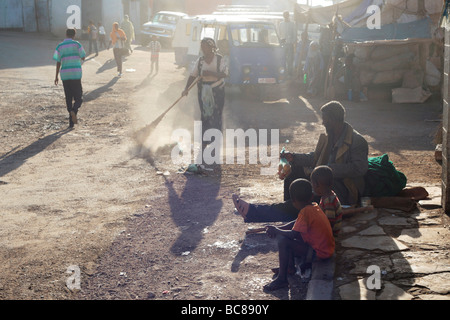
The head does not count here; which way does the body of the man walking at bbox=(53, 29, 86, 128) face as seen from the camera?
away from the camera

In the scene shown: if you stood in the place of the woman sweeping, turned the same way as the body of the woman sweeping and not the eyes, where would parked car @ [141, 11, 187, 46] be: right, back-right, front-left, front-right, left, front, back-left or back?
back-right

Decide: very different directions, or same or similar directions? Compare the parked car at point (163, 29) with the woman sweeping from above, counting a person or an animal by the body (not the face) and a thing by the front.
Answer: same or similar directions

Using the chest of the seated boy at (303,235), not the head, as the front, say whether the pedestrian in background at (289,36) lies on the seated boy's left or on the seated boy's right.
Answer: on the seated boy's right

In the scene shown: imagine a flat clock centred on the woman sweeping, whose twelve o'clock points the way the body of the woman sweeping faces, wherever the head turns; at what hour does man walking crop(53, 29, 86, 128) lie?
The man walking is roughly at 3 o'clock from the woman sweeping.

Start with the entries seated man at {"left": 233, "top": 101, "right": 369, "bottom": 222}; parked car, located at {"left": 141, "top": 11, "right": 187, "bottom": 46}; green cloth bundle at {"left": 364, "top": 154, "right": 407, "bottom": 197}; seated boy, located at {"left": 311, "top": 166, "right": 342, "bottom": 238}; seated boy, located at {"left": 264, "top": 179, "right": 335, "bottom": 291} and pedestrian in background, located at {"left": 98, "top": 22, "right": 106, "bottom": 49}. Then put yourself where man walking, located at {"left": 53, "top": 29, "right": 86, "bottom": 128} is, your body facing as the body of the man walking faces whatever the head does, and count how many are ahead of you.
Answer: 2

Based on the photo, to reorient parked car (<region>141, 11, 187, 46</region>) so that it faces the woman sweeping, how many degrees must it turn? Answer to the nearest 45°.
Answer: approximately 45° to its left

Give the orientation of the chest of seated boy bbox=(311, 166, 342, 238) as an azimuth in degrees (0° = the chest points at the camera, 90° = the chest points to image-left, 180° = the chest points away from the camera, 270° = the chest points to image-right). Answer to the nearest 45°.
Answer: approximately 90°

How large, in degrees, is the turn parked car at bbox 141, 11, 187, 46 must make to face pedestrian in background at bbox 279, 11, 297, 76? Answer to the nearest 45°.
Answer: approximately 45° to its left

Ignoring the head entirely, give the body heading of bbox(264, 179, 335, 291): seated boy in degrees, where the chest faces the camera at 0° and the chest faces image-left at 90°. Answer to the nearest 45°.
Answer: approximately 90°

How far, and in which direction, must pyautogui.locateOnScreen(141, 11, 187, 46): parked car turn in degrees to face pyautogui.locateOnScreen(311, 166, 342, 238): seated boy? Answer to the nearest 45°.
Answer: approximately 45° to its left

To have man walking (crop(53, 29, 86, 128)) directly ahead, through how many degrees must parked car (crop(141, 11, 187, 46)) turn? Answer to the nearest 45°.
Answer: approximately 45° to its left

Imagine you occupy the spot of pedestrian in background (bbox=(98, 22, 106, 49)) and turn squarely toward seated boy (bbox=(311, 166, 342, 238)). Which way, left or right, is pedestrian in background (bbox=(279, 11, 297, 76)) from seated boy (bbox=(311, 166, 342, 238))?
left

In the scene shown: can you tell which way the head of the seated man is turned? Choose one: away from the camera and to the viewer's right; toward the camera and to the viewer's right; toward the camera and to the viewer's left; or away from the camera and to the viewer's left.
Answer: toward the camera and to the viewer's left

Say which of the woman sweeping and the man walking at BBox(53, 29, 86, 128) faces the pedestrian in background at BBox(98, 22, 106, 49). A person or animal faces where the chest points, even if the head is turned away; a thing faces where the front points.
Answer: the man walking

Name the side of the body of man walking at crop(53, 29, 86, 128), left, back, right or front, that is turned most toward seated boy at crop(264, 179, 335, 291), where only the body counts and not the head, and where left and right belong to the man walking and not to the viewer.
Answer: back
